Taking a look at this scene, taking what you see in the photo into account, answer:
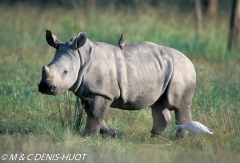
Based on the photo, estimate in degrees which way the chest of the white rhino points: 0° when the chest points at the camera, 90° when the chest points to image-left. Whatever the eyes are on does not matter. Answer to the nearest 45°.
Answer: approximately 90°

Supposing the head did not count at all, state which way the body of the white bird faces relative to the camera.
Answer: to the viewer's left

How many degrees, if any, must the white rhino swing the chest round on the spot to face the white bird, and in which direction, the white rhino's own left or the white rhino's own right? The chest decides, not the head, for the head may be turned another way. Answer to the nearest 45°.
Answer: approximately 180°

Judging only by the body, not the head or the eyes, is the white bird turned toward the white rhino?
yes
